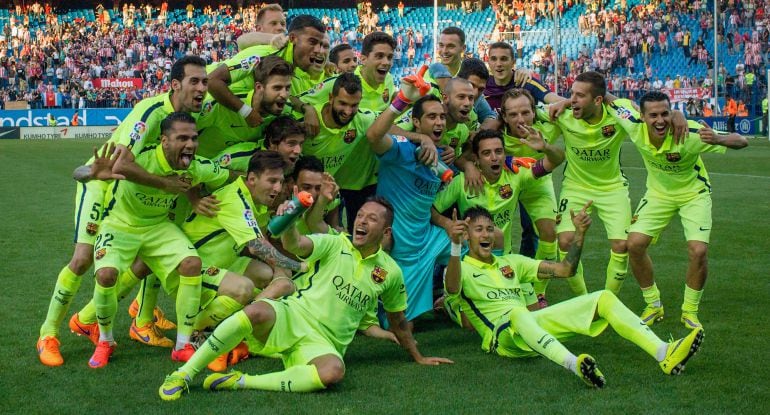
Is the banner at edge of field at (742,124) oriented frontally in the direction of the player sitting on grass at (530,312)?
yes

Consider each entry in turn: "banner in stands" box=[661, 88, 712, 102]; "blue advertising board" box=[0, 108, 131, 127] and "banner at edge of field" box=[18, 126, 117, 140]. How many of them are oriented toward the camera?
3

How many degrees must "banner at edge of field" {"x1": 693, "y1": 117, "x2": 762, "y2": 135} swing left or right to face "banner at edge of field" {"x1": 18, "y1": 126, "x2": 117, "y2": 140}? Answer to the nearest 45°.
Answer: approximately 90° to its right

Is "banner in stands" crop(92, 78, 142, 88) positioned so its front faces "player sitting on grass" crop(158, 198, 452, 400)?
yes

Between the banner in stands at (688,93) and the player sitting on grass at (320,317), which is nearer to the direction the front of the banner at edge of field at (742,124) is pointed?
the player sitting on grass

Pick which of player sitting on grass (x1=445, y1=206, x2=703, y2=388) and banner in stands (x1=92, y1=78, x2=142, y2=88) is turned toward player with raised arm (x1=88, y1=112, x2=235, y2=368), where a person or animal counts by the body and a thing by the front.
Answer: the banner in stands

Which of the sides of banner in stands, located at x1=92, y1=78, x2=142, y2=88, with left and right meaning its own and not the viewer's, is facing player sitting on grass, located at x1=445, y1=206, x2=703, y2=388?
front

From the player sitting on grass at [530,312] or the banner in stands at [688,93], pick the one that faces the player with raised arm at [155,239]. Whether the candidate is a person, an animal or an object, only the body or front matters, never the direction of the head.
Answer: the banner in stands

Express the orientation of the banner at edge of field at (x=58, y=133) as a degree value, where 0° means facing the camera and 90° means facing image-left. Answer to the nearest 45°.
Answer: approximately 0°

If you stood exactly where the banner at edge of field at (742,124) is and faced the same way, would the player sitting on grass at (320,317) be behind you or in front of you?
in front

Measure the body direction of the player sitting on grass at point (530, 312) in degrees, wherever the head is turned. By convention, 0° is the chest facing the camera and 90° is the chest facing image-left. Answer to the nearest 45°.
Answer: approximately 315°
